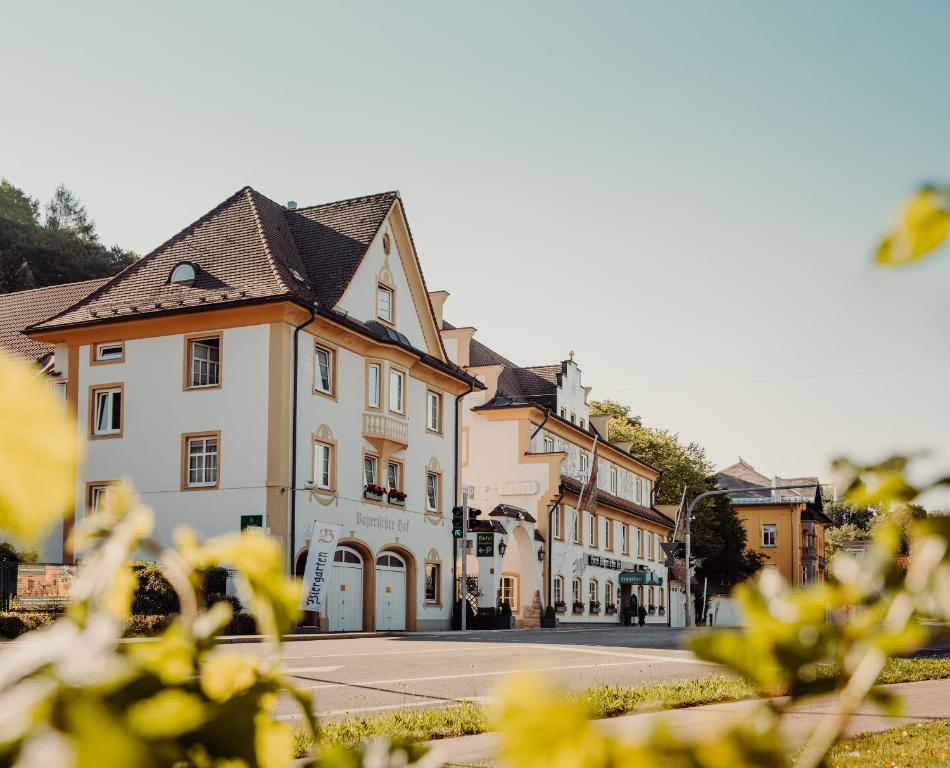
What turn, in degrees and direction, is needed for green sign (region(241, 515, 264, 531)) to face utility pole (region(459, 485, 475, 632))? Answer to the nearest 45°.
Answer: approximately 135° to its left

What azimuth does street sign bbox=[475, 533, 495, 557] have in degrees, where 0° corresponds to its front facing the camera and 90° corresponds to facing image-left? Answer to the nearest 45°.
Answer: approximately 0°

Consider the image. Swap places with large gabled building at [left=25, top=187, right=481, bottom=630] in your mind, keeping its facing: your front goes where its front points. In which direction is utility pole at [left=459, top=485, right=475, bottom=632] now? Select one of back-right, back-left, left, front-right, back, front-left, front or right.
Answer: left

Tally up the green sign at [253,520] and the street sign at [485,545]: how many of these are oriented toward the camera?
2

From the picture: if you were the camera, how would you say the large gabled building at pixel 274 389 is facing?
facing the viewer and to the right of the viewer

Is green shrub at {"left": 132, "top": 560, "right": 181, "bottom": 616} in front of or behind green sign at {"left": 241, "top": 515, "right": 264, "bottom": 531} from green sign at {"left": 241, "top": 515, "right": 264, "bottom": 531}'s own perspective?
in front

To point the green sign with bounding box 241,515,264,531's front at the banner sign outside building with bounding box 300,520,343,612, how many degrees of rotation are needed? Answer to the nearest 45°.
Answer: approximately 90° to its left

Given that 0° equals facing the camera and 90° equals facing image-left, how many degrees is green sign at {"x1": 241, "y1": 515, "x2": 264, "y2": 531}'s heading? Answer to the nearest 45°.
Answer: approximately 0°

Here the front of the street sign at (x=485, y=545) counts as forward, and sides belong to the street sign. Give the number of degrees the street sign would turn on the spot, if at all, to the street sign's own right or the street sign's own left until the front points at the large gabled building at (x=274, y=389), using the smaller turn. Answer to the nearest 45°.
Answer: approximately 45° to the street sign's own right

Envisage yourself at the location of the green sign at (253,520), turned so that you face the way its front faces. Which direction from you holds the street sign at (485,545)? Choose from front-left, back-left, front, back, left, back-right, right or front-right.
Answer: back-left
